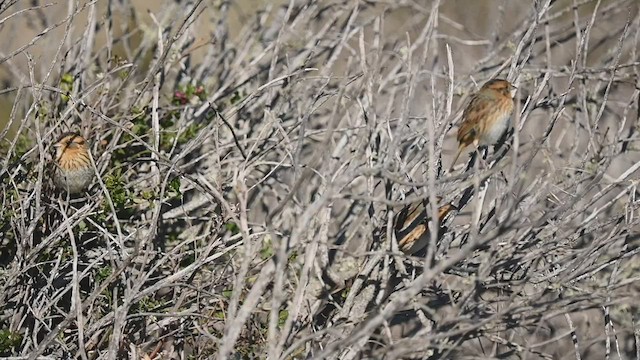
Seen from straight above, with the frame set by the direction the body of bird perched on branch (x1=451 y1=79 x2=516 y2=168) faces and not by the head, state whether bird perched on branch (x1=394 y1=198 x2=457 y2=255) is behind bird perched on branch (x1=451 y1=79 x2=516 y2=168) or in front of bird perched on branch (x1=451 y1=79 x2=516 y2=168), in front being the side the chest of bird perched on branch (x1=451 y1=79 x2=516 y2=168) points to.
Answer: behind

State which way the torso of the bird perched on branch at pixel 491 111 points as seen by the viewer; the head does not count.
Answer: to the viewer's right

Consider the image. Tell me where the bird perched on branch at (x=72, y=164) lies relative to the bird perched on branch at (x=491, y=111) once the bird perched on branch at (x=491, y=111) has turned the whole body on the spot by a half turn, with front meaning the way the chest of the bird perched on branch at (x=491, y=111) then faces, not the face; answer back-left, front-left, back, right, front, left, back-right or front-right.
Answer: front
